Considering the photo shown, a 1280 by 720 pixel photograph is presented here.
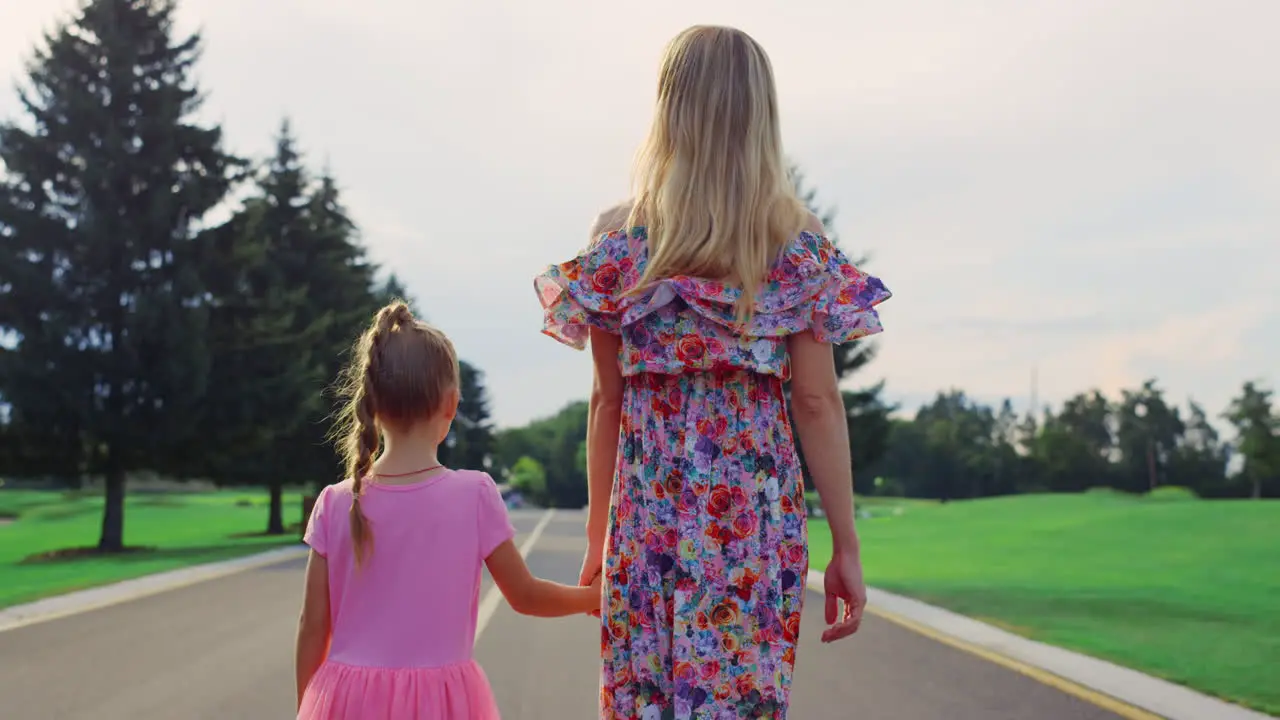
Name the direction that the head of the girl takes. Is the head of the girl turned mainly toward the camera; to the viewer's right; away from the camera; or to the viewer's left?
away from the camera

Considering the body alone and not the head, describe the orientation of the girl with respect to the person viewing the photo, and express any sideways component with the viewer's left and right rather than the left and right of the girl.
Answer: facing away from the viewer

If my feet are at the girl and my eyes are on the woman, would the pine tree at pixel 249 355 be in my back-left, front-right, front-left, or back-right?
back-left

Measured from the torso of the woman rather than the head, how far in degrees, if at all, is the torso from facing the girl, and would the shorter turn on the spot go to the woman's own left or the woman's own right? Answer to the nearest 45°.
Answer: approximately 90° to the woman's own left

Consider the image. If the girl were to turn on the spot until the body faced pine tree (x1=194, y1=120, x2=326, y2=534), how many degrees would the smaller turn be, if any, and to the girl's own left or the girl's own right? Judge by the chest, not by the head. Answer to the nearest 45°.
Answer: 0° — they already face it

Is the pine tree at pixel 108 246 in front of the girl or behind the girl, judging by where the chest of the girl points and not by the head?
in front

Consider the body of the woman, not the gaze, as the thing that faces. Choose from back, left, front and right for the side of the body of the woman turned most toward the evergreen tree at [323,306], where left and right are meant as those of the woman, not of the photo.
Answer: front

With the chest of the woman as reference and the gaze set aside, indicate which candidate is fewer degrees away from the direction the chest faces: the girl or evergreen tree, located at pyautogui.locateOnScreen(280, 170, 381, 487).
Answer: the evergreen tree

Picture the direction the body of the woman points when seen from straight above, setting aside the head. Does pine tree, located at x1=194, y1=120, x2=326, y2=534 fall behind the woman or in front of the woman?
in front

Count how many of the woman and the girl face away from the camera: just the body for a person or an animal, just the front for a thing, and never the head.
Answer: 2

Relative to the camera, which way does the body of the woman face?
away from the camera

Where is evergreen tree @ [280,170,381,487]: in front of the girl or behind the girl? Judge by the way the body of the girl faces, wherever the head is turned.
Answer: in front

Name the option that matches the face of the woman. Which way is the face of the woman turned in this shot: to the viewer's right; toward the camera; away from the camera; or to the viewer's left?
away from the camera
